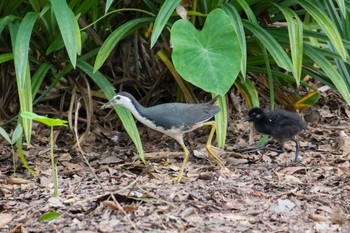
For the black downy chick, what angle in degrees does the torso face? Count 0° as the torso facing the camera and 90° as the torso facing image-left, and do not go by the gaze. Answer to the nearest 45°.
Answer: approximately 90°

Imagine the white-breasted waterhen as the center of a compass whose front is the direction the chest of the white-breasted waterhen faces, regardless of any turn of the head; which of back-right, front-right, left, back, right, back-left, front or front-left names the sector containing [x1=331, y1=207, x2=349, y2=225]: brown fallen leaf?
back-left

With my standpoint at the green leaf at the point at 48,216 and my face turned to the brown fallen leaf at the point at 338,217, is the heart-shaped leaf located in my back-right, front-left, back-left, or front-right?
front-left

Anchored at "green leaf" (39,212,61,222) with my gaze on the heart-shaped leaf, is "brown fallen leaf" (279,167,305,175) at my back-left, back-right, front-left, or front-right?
front-right

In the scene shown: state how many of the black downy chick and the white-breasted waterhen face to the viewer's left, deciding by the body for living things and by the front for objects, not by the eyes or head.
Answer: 2

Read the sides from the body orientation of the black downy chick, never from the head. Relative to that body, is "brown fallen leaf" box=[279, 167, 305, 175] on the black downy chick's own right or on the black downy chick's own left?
on the black downy chick's own left

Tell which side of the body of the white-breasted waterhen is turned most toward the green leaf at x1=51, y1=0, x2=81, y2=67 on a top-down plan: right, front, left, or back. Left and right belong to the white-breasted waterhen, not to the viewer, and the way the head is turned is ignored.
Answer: front

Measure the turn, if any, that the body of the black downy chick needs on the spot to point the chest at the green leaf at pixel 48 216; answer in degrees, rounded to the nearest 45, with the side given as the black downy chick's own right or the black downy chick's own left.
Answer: approximately 45° to the black downy chick's own left

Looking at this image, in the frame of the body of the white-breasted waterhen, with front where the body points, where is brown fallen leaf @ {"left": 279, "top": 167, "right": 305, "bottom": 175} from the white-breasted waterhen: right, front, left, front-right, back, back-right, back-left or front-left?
back

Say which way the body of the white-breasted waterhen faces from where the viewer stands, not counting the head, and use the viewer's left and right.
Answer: facing to the left of the viewer

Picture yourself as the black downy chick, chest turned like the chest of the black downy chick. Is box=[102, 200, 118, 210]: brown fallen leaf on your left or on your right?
on your left

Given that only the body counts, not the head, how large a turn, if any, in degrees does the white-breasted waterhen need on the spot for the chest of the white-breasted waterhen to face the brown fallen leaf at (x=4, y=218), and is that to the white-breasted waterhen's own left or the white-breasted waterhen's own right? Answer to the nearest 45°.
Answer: approximately 45° to the white-breasted waterhen's own left

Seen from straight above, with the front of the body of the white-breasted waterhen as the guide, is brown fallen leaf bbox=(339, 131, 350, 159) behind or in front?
behind

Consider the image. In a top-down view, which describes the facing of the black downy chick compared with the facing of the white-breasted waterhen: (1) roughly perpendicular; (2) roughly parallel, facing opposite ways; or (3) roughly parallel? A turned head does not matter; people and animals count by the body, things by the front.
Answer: roughly parallel
